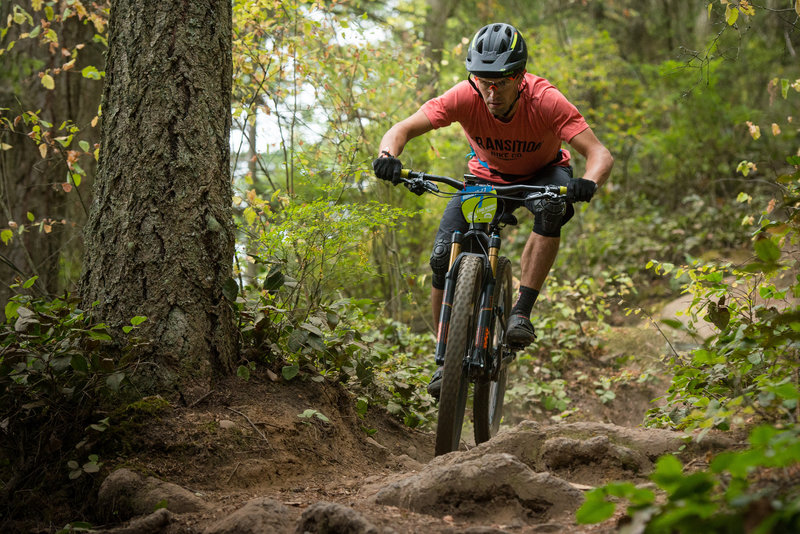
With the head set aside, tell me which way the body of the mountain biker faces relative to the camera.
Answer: toward the camera

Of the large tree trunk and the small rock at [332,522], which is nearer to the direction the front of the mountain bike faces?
the small rock

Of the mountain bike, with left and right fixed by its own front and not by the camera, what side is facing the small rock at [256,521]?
front

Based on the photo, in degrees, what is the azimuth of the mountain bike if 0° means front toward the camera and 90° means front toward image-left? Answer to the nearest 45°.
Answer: approximately 0°

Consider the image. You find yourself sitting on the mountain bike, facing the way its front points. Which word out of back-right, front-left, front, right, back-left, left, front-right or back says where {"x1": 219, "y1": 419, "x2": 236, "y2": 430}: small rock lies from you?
front-right

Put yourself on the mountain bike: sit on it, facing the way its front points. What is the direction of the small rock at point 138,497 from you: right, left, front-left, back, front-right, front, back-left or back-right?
front-right

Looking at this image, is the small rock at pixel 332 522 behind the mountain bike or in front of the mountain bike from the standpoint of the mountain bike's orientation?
in front

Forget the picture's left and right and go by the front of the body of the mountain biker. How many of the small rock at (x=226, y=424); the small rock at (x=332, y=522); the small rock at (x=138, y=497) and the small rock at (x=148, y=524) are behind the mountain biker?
0

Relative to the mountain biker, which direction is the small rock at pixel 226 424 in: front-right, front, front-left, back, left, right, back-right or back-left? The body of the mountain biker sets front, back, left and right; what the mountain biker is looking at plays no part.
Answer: front-right

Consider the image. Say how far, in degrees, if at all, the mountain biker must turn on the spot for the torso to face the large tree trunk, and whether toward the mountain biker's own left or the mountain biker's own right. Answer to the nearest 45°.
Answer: approximately 45° to the mountain biker's own right

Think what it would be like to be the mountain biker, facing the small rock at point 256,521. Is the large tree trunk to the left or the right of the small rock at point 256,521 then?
right

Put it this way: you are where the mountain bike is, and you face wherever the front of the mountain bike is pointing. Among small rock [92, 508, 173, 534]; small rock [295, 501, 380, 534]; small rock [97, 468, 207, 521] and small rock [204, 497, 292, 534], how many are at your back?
0
